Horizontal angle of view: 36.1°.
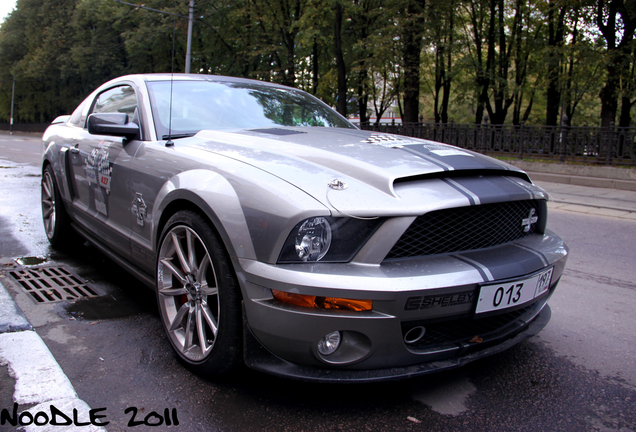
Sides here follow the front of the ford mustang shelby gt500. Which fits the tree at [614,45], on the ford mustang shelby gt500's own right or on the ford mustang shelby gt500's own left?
on the ford mustang shelby gt500's own left

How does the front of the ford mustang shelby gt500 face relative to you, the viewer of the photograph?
facing the viewer and to the right of the viewer

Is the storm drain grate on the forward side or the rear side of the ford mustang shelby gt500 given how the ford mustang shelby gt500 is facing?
on the rear side

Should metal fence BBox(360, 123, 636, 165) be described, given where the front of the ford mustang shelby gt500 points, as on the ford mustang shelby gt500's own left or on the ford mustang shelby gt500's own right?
on the ford mustang shelby gt500's own left
